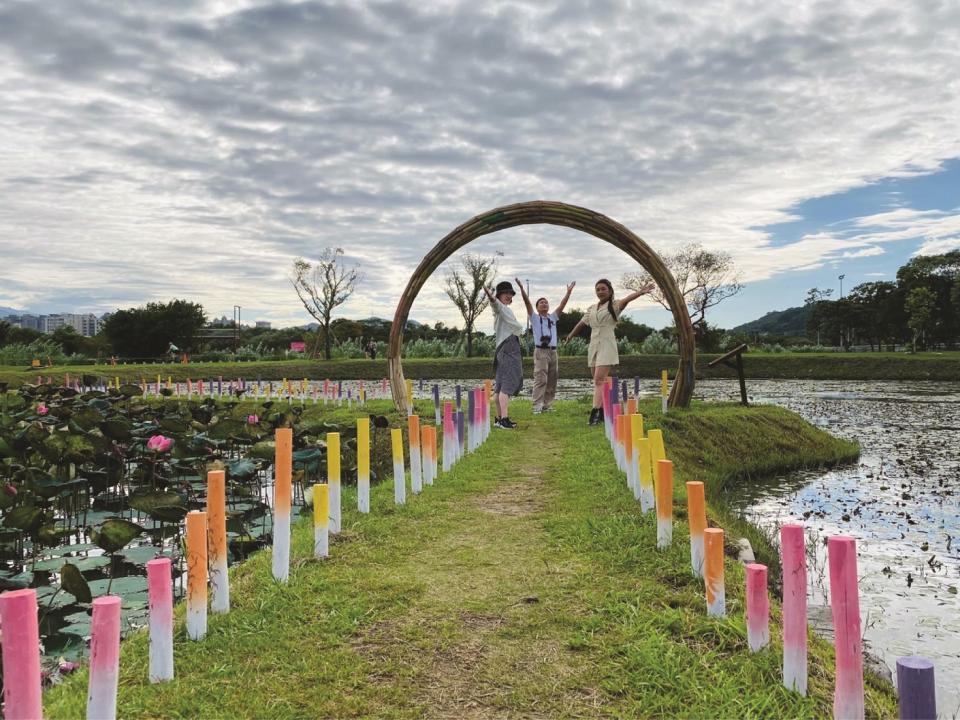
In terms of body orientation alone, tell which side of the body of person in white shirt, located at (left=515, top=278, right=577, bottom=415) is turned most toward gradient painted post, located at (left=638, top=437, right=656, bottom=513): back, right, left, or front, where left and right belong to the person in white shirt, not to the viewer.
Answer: front

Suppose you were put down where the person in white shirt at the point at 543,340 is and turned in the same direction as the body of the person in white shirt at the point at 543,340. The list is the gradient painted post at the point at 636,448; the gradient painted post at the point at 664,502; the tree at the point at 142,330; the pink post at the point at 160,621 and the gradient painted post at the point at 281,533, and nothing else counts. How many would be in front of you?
4

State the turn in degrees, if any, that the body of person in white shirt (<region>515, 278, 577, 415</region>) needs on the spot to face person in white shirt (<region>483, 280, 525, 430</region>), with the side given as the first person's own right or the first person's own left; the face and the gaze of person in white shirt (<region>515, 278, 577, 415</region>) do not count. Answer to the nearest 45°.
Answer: approximately 45° to the first person's own right

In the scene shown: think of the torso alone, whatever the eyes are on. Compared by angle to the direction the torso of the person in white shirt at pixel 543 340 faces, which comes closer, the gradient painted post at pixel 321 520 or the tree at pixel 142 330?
the gradient painted post

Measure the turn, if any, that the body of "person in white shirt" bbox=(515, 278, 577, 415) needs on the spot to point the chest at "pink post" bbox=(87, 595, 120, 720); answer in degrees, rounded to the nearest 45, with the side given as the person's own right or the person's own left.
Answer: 0° — they already face it

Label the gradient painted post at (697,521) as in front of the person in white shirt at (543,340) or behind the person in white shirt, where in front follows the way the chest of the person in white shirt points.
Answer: in front

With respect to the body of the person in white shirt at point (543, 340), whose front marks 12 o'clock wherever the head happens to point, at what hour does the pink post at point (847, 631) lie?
The pink post is roughly at 12 o'clock from the person in white shirt.

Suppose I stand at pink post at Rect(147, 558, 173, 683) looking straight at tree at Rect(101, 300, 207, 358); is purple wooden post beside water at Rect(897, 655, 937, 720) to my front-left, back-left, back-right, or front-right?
back-right

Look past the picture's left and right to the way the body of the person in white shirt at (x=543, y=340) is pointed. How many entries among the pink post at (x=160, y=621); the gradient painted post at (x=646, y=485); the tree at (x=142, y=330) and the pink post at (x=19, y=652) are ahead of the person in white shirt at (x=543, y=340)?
3

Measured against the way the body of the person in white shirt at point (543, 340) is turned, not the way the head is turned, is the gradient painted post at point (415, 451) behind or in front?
in front

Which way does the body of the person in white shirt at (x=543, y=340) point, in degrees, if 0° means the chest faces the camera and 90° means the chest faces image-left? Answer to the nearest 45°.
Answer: approximately 0°

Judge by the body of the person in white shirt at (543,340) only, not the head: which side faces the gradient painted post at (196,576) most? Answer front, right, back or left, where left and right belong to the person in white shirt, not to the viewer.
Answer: front

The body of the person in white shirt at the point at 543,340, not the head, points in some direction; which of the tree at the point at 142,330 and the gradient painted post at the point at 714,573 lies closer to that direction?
the gradient painted post
